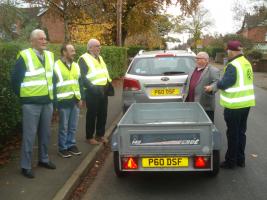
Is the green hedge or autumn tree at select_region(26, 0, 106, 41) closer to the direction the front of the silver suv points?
the autumn tree

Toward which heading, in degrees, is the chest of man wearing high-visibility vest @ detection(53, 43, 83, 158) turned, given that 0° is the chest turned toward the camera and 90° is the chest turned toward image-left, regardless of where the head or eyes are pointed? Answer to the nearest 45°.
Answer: approximately 315°

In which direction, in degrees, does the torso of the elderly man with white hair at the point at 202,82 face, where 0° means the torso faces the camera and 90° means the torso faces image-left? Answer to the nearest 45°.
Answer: approximately 45°

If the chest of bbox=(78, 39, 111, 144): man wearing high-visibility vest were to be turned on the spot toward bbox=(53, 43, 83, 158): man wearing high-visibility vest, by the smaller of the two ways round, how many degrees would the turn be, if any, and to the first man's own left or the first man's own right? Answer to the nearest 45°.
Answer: approximately 90° to the first man's own right

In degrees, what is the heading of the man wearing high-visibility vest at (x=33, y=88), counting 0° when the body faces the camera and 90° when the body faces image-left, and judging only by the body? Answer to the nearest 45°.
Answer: approximately 315°

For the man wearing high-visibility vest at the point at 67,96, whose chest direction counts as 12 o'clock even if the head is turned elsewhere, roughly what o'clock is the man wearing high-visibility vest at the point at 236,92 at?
the man wearing high-visibility vest at the point at 236,92 is roughly at 11 o'clock from the man wearing high-visibility vest at the point at 67,96.

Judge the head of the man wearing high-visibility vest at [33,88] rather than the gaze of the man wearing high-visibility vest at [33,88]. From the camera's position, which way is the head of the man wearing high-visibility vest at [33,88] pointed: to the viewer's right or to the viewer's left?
to the viewer's right

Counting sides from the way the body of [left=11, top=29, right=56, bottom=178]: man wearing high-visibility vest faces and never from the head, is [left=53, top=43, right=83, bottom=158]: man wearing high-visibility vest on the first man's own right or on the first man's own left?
on the first man's own left

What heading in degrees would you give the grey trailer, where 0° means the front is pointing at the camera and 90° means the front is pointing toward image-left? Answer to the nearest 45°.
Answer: approximately 180°

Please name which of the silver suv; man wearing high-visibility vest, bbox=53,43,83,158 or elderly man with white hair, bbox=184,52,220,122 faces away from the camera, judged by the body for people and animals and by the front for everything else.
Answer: the silver suv

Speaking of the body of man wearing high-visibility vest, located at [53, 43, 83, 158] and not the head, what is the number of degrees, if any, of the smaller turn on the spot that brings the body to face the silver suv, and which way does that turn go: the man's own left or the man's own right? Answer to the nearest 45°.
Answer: approximately 90° to the man's own left

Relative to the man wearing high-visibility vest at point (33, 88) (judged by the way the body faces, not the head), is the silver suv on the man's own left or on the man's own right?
on the man's own left

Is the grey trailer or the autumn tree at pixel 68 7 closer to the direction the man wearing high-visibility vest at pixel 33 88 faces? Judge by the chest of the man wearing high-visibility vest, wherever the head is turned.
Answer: the grey trailer

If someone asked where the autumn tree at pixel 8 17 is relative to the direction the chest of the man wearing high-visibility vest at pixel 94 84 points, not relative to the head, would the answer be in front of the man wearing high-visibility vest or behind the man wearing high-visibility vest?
behind
